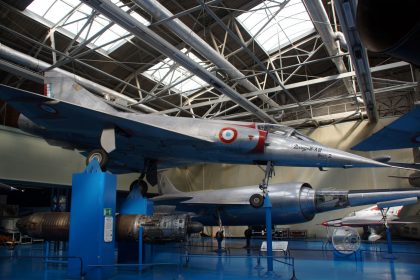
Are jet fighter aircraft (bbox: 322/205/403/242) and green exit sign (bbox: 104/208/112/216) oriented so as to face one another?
no

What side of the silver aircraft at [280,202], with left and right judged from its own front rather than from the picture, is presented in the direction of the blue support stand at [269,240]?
right

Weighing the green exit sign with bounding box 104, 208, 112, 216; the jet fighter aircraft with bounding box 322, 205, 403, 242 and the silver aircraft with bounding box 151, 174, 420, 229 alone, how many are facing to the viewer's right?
1

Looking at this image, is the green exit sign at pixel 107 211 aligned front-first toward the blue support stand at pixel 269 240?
no

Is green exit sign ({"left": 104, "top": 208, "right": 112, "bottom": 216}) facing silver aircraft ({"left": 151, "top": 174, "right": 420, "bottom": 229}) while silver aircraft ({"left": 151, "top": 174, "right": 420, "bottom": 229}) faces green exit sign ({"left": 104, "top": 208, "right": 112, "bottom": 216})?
no

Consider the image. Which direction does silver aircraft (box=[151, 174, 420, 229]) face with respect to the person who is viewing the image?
facing to the right of the viewer

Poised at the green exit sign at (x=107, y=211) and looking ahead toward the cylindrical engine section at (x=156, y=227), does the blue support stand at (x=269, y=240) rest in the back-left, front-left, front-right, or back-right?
front-right

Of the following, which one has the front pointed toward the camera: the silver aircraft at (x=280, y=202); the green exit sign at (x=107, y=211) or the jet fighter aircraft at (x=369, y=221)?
the green exit sign

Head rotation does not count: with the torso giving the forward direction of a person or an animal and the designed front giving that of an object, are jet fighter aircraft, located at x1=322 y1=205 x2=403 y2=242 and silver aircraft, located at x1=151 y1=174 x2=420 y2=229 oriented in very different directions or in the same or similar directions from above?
very different directions

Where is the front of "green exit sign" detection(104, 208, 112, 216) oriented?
toward the camera

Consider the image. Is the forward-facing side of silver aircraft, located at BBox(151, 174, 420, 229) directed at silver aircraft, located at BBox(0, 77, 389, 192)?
no

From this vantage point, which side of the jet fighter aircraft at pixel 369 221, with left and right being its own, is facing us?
left

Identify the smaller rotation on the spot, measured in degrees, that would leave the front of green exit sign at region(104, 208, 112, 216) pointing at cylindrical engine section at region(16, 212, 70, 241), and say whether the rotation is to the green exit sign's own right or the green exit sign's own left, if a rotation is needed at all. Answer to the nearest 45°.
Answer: approximately 135° to the green exit sign's own right

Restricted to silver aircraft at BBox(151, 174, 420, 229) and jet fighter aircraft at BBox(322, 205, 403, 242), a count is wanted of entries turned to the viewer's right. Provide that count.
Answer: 1

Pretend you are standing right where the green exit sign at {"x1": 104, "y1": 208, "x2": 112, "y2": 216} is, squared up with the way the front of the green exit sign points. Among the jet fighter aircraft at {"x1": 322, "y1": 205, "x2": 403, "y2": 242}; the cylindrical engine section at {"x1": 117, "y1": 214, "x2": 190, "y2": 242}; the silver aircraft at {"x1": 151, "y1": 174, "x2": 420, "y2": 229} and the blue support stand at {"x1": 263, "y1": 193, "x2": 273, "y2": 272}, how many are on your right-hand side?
0
